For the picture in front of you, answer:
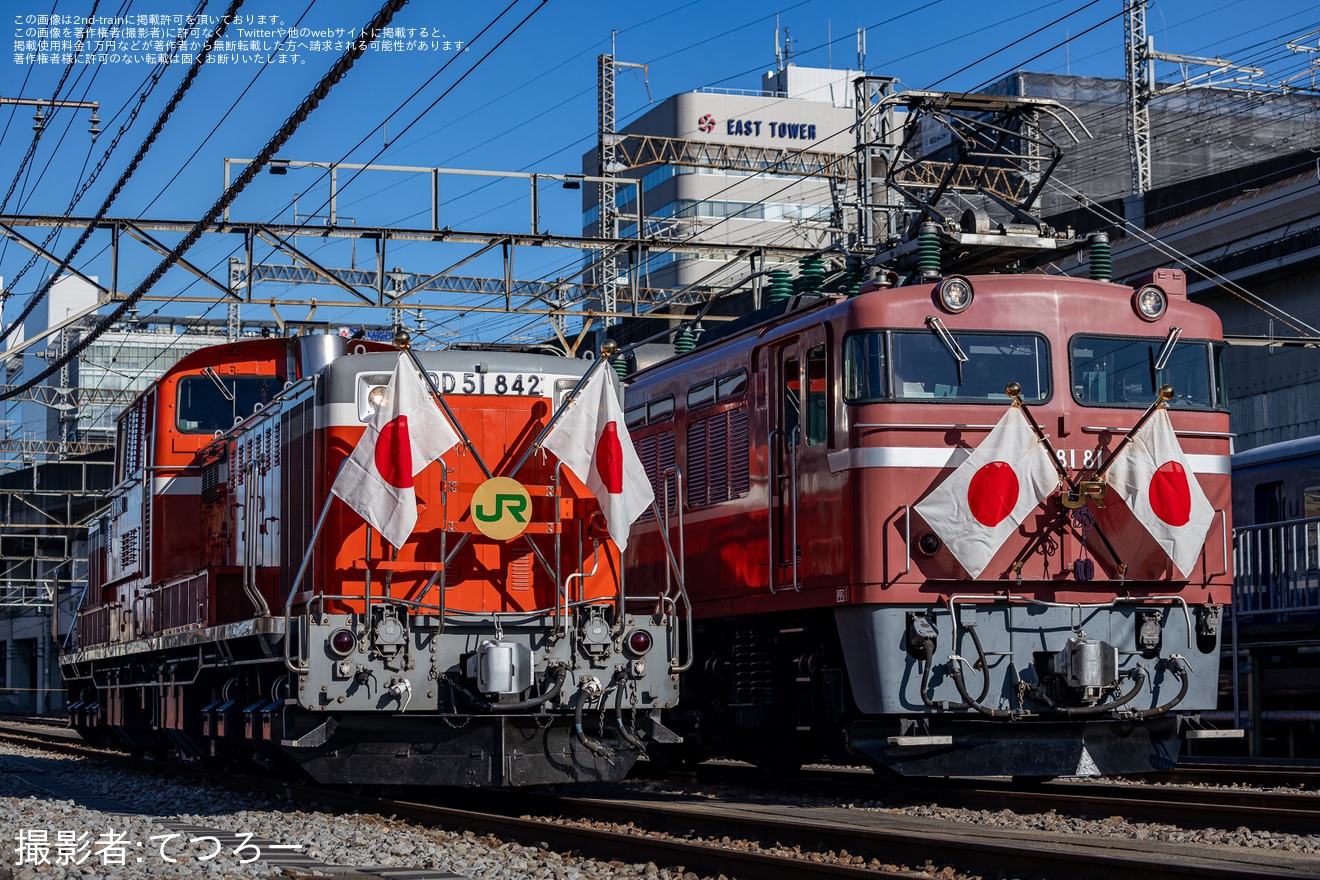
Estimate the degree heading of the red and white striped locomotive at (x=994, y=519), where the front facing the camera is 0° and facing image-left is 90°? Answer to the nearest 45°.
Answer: approximately 315°

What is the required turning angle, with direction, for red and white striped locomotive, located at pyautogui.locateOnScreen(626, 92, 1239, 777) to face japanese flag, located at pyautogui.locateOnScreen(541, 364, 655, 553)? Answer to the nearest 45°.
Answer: approximately 45° to its right

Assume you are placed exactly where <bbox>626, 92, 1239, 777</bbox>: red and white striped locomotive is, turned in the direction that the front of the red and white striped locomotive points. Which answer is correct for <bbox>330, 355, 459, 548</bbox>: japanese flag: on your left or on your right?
on your right

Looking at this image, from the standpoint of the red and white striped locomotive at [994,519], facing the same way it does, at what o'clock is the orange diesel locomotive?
The orange diesel locomotive is roughly at 4 o'clock from the red and white striped locomotive.
